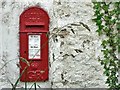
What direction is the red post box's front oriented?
toward the camera

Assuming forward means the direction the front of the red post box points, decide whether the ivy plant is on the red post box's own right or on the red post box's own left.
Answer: on the red post box's own left
